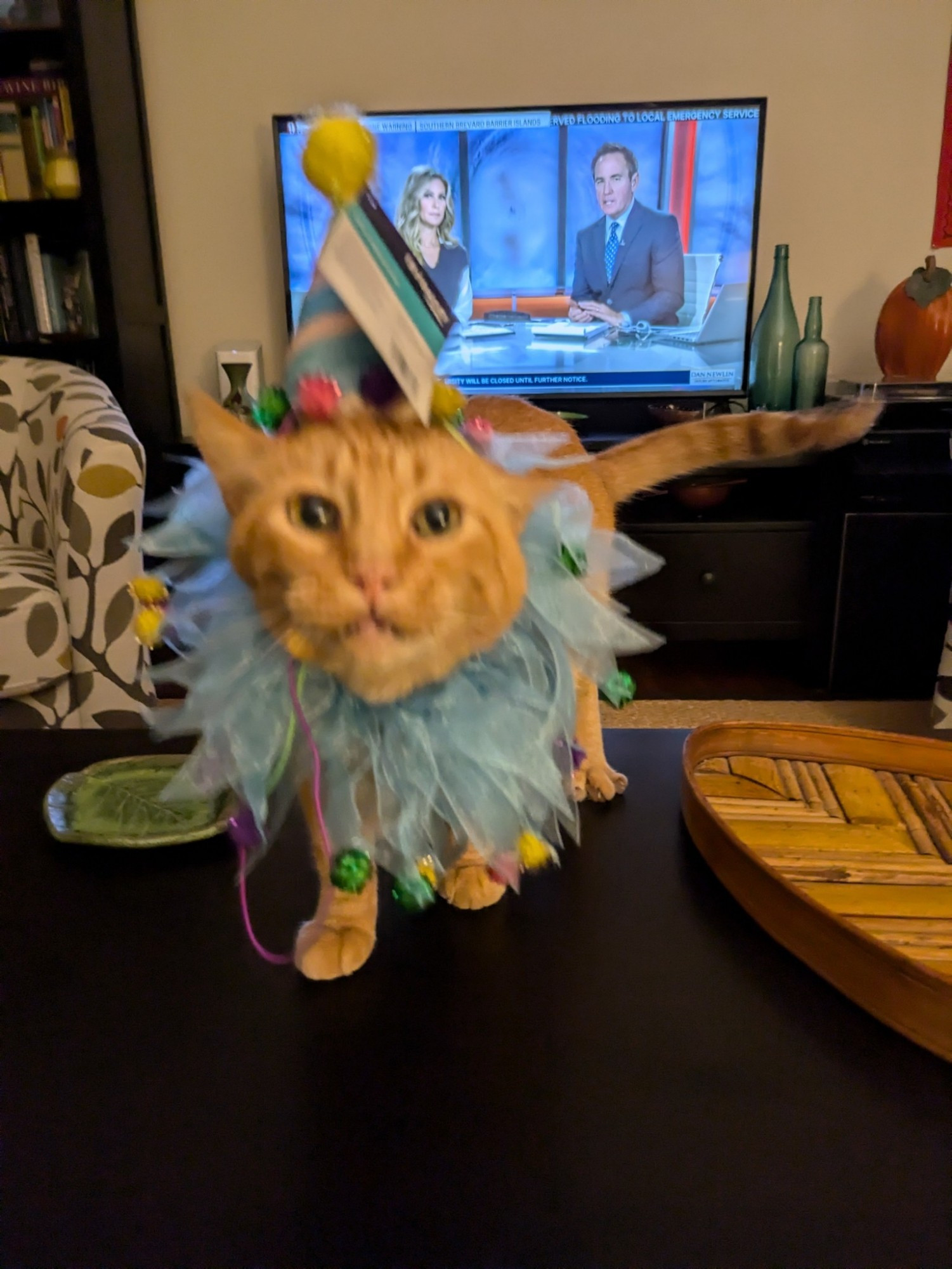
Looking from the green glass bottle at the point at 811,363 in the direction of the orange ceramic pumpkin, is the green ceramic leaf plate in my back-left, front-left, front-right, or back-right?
back-right

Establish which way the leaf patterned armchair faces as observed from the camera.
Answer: facing the viewer

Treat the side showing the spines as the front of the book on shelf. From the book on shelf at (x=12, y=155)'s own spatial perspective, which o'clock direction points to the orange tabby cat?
The orange tabby cat is roughly at 12 o'clock from the book on shelf.

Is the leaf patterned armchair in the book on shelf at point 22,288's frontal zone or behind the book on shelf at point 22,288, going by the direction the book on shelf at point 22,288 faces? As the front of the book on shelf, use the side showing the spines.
frontal zone

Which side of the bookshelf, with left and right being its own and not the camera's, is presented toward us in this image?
front

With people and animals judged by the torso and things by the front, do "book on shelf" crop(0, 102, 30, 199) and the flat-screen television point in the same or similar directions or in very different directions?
same or similar directions

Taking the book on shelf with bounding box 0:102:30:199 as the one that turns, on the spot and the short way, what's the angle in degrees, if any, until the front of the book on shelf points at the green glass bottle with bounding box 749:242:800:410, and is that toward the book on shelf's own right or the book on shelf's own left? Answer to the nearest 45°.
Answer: approximately 45° to the book on shelf's own left

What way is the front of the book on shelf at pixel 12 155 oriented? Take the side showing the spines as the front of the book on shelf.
toward the camera

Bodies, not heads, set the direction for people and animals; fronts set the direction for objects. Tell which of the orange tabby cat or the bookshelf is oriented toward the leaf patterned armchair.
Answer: the bookshelf

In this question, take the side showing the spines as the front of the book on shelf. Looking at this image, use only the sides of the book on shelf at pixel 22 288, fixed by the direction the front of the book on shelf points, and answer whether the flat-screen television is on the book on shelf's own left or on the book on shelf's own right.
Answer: on the book on shelf's own left

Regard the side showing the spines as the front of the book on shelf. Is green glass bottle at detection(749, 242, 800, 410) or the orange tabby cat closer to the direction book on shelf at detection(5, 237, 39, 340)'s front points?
the orange tabby cat

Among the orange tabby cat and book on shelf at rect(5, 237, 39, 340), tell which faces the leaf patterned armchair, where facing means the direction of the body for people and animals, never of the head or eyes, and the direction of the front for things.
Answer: the book on shelf

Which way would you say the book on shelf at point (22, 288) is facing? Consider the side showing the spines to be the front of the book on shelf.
toward the camera
